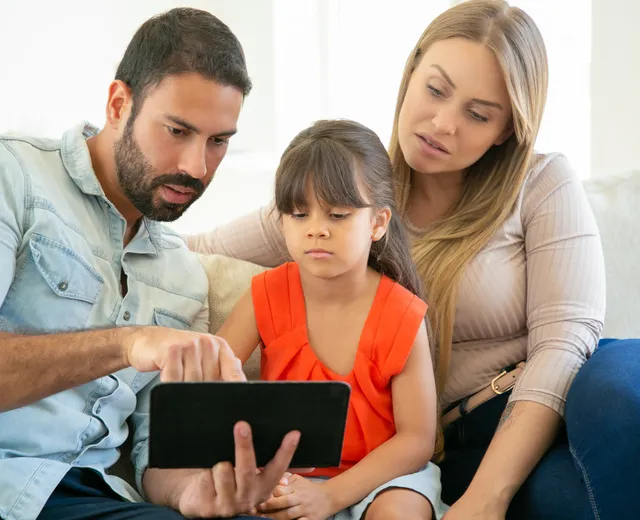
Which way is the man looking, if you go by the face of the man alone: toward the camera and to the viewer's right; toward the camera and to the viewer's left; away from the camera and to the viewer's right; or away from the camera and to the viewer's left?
toward the camera and to the viewer's right

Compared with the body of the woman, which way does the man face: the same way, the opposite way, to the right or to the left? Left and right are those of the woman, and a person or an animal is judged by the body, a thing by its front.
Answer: to the left

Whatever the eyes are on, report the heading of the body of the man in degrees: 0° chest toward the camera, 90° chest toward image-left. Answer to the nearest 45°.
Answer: approximately 315°

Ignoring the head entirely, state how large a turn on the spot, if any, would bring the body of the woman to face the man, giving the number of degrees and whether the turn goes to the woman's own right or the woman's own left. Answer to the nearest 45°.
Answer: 0° — they already face them
